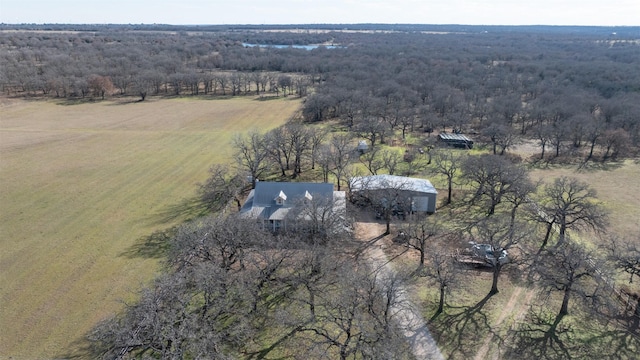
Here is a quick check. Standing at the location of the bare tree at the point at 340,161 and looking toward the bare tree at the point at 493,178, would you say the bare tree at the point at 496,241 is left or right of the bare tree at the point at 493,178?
right

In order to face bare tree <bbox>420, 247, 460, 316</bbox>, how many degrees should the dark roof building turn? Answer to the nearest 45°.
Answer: approximately 45° to its left

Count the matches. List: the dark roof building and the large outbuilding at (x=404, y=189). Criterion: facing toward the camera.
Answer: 2

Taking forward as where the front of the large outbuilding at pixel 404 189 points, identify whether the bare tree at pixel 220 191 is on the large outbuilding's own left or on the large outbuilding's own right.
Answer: on the large outbuilding's own right

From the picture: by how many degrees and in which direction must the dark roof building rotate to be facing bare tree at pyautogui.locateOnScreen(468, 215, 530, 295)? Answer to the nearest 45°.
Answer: approximately 45° to its left

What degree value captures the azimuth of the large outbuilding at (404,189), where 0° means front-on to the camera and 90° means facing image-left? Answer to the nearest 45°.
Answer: approximately 0°

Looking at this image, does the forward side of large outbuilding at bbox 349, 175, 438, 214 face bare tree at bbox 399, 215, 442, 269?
yes

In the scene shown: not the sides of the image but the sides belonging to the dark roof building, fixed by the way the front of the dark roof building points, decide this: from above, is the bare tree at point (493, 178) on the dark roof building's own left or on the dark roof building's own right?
on the dark roof building's own left
